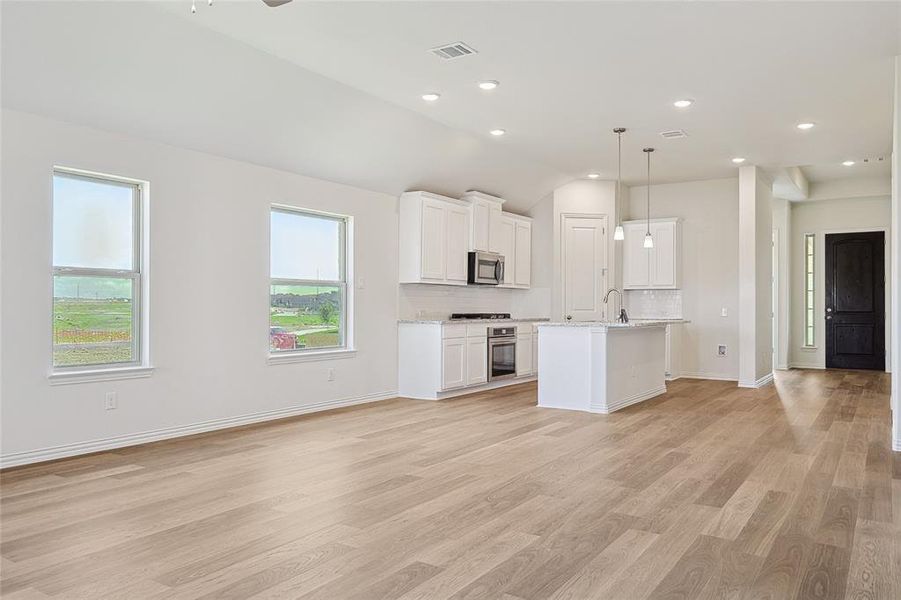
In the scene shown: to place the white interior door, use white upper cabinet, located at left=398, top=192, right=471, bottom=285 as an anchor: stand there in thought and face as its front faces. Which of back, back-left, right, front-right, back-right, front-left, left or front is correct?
left

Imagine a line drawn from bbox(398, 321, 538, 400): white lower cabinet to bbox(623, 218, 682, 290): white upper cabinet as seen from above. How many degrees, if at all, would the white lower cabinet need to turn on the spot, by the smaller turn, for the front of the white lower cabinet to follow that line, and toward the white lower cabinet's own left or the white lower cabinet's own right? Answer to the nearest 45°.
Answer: approximately 90° to the white lower cabinet's own left

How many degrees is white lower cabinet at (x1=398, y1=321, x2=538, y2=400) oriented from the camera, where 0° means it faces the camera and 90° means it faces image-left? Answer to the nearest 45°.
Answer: approximately 315°

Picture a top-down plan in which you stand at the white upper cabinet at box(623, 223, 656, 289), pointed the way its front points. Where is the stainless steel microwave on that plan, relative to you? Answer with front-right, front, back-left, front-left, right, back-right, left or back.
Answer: front-right

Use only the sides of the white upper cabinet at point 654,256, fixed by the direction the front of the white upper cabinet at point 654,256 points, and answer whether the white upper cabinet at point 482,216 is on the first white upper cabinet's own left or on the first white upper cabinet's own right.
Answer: on the first white upper cabinet's own right

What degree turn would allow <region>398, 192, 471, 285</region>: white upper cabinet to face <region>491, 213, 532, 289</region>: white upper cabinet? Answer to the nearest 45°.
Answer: approximately 90° to its left

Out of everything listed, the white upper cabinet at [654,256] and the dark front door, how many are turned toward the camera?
2

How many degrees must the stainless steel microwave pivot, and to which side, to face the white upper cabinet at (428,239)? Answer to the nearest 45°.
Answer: approximately 90° to its right

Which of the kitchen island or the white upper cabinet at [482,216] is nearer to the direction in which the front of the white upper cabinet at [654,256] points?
the kitchen island

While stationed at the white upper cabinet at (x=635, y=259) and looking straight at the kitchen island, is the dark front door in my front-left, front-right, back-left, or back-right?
back-left

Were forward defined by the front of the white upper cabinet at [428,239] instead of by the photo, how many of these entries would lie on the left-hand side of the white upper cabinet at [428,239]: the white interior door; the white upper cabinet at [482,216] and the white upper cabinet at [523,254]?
3

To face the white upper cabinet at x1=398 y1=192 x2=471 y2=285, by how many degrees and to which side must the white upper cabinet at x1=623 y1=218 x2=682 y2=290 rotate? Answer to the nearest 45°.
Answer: approximately 45° to its right

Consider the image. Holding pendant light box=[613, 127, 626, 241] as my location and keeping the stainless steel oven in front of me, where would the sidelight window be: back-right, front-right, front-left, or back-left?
back-right
